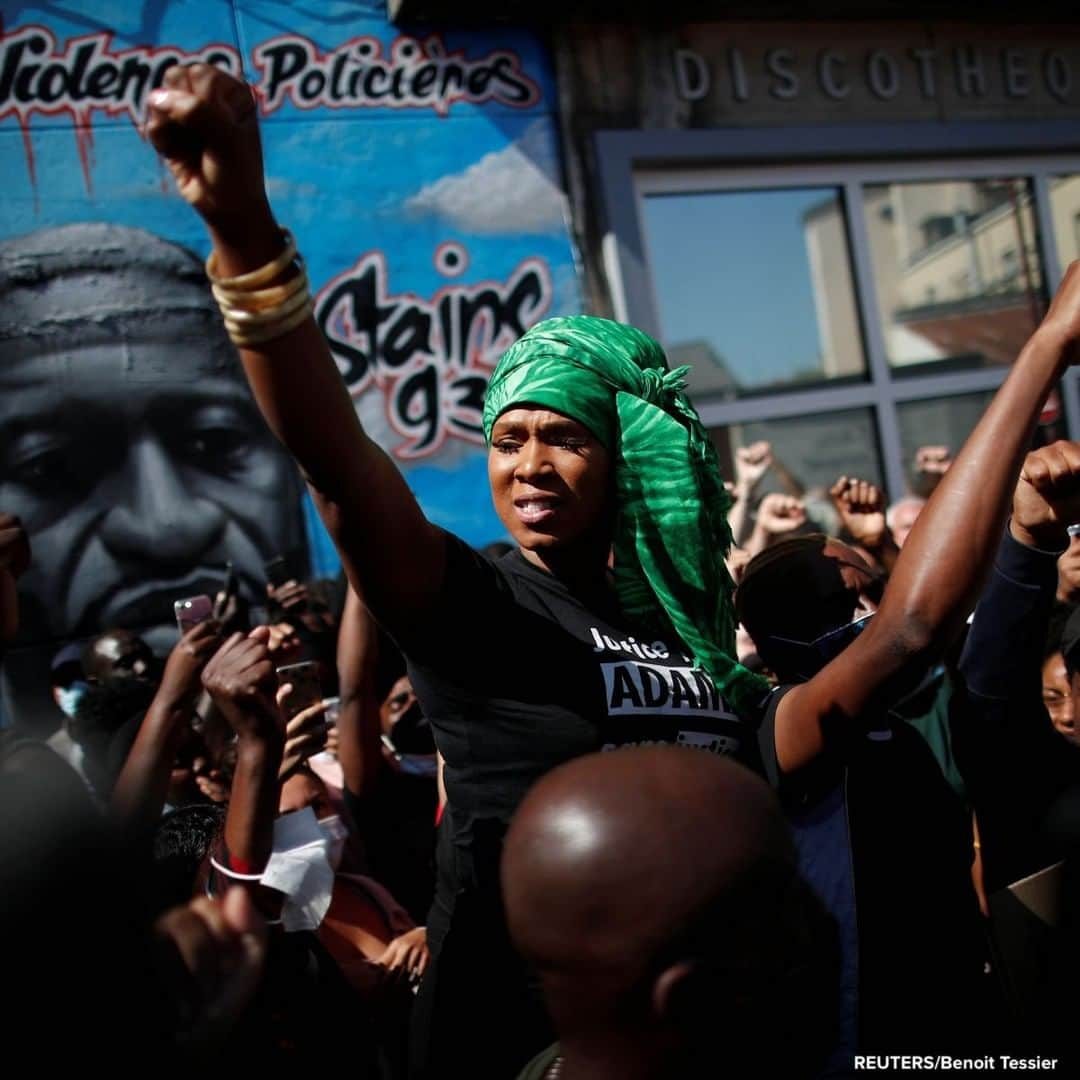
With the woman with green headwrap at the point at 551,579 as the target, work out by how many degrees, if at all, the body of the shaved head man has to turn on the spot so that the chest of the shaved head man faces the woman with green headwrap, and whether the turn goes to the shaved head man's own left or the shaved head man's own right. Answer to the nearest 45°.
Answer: approximately 45° to the shaved head man's own left

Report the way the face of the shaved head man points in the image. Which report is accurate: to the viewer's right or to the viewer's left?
to the viewer's left

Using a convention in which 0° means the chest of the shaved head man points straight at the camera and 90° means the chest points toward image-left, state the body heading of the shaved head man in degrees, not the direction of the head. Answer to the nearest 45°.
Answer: approximately 225°

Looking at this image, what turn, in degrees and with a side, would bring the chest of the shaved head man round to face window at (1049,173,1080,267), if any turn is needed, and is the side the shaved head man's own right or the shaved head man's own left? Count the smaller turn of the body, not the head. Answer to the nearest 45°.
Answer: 0° — they already face it

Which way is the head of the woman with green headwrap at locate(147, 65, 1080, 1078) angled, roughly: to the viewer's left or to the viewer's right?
to the viewer's left

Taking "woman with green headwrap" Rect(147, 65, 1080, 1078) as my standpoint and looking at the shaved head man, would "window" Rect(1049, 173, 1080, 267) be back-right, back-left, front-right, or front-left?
back-left
